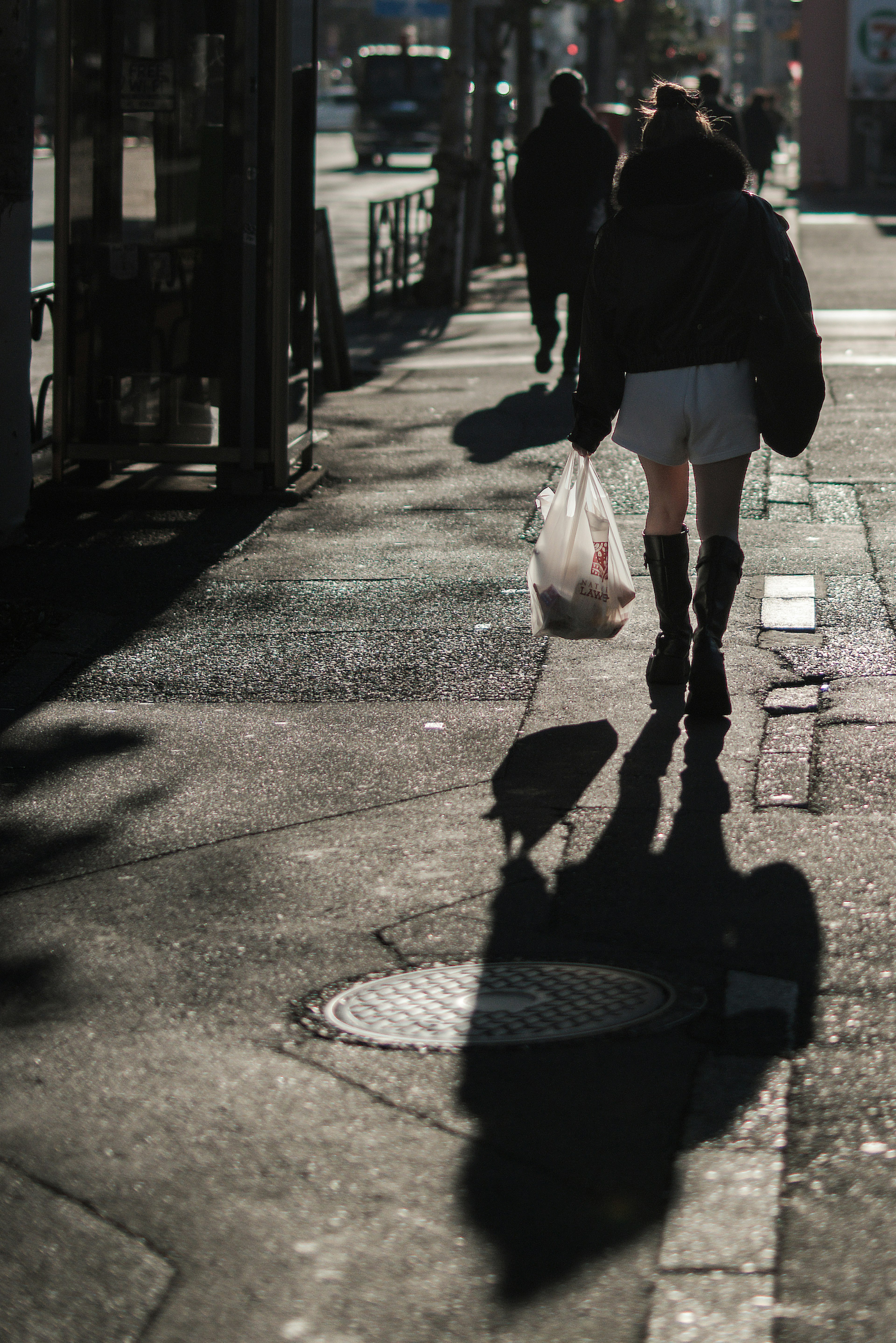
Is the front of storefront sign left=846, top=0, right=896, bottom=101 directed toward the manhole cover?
yes

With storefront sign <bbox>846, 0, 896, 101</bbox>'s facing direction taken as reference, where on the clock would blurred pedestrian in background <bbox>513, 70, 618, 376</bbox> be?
The blurred pedestrian in background is roughly at 12 o'clock from the storefront sign.

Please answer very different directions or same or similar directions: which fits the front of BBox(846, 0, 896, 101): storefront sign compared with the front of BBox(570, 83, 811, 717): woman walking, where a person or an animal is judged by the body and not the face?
very different directions

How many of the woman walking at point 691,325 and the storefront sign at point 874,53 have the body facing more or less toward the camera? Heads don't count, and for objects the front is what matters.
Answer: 1

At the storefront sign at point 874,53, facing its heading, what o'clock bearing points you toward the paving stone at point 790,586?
The paving stone is roughly at 12 o'clock from the storefront sign.

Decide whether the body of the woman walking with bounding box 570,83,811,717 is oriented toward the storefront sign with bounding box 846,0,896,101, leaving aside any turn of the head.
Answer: yes

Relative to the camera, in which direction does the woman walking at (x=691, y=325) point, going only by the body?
away from the camera

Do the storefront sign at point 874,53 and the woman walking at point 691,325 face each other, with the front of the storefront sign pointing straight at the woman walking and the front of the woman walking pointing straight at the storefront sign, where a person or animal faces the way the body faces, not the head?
yes

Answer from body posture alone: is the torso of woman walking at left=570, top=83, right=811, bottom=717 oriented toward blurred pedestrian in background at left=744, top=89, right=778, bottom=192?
yes

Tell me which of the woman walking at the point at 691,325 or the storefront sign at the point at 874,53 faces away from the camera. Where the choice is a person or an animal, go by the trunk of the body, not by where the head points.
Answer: the woman walking
